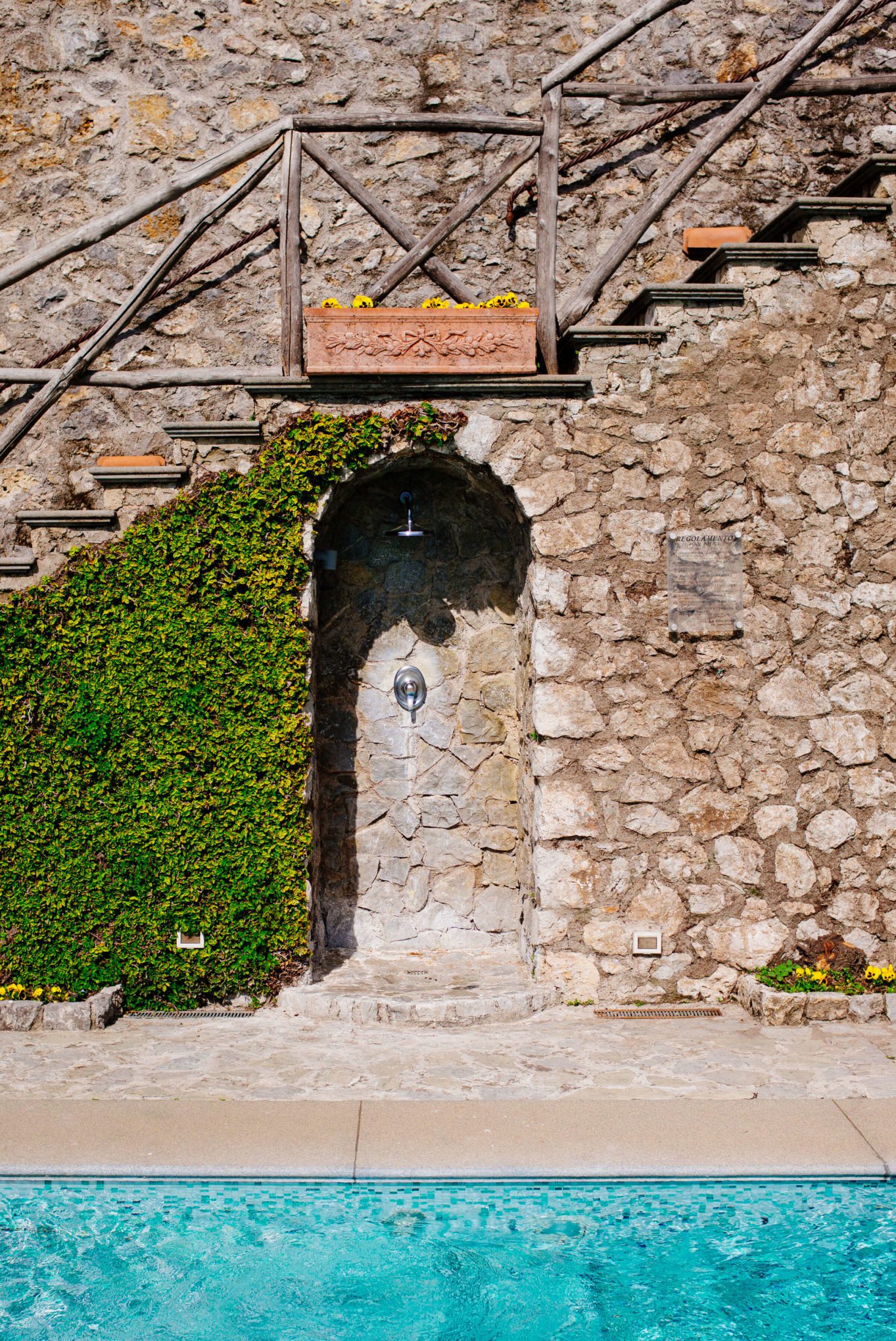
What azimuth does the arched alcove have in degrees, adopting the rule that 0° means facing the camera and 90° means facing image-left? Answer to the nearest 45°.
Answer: approximately 0°

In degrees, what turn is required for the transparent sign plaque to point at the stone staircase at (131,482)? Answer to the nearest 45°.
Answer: approximately 90° to its right

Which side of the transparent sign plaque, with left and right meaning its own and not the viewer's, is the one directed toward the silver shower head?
right

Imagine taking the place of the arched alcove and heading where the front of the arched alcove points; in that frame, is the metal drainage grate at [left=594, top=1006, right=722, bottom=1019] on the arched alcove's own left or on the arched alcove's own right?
on the arched alcove's own left

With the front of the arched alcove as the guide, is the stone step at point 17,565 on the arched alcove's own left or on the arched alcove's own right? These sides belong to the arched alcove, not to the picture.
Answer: on the arched alcove's own right
